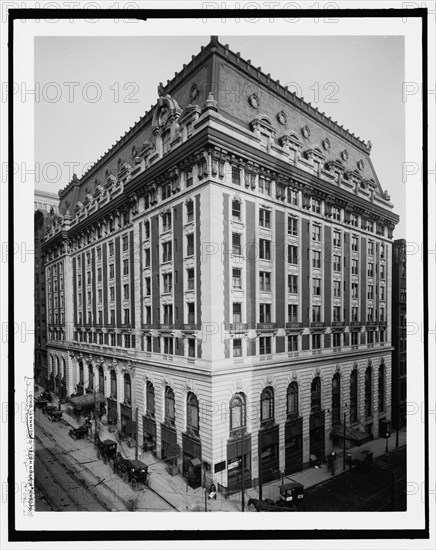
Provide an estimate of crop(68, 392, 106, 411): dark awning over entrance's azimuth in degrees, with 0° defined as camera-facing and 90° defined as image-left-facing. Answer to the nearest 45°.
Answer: approximately 45°

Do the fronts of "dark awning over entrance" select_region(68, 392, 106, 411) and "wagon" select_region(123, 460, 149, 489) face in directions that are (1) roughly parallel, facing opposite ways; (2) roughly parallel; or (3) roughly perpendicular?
roughly perpendicular
